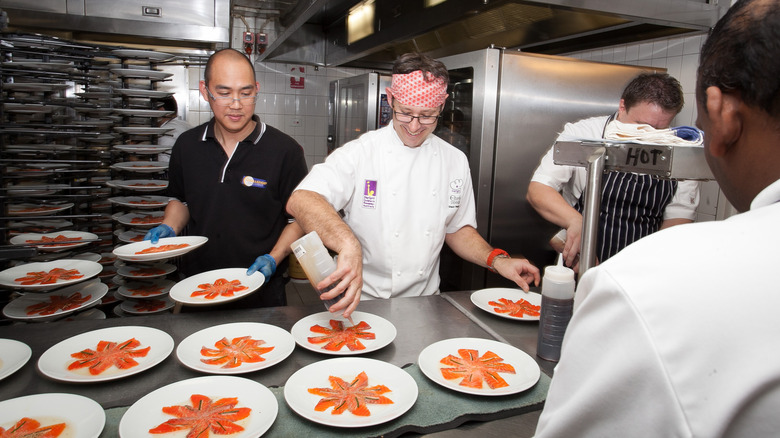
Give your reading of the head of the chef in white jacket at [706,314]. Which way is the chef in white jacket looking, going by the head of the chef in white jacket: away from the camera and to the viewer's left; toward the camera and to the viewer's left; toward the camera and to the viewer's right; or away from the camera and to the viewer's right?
away from the camera and to the viewer's left

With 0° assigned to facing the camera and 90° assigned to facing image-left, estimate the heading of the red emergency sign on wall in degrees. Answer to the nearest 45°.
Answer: approximately 0°

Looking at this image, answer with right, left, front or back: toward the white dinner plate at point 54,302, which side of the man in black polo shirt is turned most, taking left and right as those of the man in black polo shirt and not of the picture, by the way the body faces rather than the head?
right

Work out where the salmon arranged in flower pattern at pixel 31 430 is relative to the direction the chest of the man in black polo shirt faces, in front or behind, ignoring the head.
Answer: in front

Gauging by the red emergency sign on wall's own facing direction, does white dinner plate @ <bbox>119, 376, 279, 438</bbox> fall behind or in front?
in front

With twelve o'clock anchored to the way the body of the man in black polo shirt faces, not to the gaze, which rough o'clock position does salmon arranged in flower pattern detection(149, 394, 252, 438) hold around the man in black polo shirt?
The salmon arranged in flower pattern is roughly at 12 o'clock from the man in black polo shirt.

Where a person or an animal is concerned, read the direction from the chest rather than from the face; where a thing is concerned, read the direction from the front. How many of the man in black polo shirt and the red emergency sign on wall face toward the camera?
2

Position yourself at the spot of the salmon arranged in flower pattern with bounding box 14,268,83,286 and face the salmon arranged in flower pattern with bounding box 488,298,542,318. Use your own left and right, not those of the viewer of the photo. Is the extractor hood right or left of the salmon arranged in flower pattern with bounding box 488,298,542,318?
left

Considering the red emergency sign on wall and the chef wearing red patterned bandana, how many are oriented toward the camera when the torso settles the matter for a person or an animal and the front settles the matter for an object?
2
